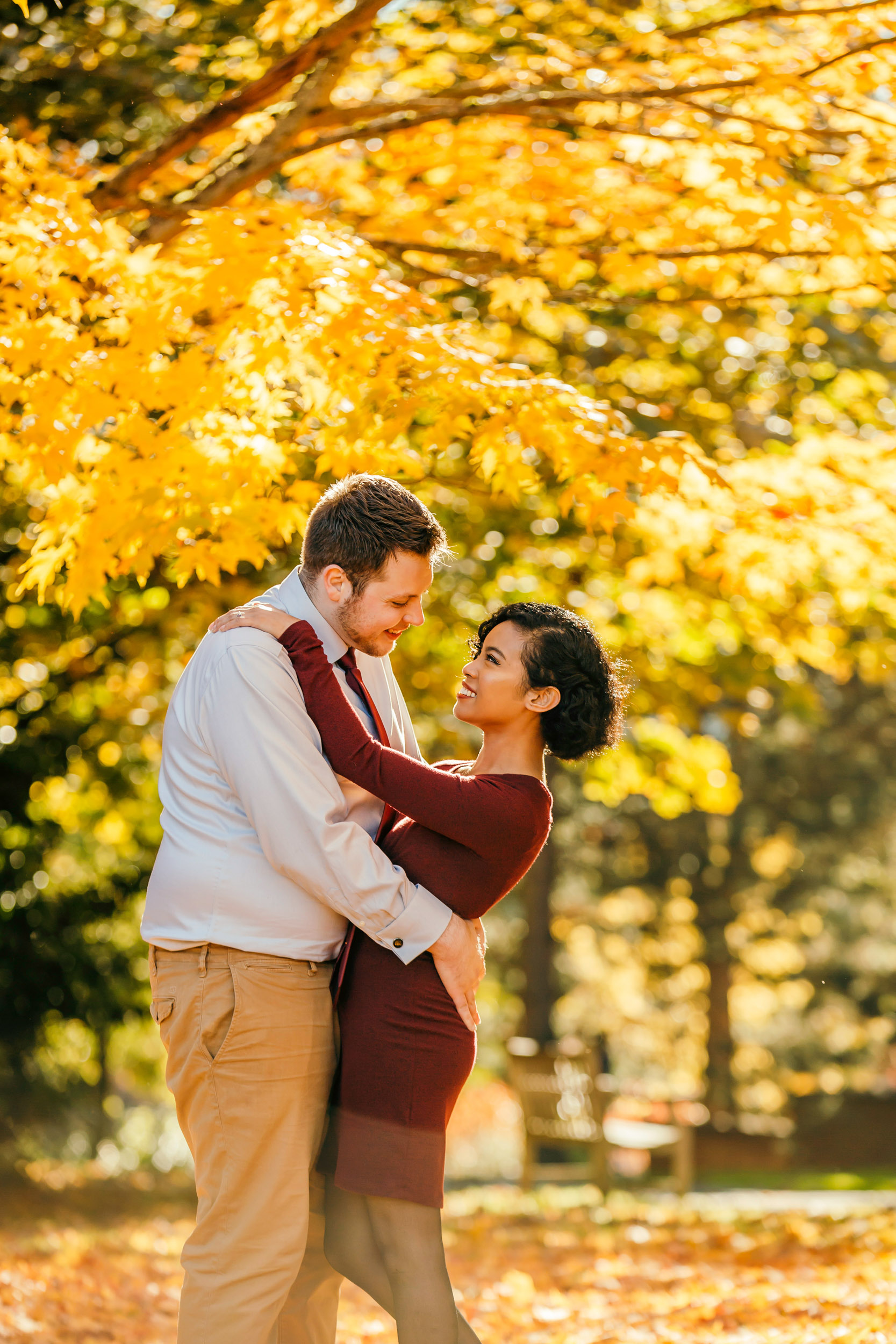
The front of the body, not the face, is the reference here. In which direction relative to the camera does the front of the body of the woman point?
to the viewer's left

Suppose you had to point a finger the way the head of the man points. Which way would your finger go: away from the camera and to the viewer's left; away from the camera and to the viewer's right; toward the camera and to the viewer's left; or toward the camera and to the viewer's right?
toward the camera and to the viewer's right

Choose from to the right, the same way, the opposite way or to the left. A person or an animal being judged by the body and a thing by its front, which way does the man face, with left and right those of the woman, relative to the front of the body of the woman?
the opposite way

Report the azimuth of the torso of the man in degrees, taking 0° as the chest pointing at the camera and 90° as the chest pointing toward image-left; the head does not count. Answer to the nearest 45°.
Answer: approximately 270°
